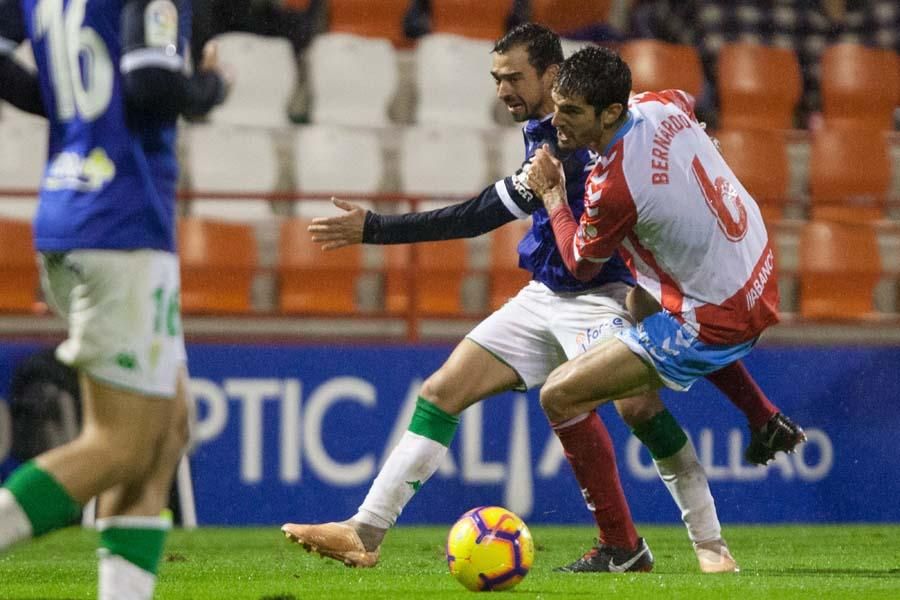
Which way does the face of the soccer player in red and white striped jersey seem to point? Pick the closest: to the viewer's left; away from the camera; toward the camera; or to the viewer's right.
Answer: to the viewer's left

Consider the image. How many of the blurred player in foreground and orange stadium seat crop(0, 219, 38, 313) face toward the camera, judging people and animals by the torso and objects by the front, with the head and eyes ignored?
1

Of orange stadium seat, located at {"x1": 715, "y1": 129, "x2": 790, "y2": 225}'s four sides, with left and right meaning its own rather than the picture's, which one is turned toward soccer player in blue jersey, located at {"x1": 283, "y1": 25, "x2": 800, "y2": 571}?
front

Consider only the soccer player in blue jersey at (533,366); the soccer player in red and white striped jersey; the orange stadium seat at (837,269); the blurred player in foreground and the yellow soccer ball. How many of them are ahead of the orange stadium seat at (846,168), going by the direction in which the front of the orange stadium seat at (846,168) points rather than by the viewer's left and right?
5

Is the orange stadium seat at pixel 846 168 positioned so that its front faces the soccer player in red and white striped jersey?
yes

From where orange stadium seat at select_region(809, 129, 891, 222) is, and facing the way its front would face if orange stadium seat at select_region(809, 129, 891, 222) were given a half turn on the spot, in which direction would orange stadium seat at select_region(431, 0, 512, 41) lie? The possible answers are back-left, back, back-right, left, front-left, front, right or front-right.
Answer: left

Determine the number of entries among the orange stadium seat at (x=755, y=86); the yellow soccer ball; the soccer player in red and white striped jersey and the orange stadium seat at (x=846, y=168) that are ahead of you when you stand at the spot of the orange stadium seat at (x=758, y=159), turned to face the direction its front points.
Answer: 2

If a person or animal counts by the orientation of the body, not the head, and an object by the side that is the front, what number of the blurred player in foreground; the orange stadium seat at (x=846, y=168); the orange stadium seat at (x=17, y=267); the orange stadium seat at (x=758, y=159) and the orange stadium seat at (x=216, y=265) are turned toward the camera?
4

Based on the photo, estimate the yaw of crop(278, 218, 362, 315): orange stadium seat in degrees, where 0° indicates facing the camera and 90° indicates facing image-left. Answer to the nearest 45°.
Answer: approximately 0°

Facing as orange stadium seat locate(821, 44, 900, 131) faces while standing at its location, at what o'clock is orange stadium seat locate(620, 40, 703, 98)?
orange stadium seat locate(620, 40, 703, 98) is roughly at 2 o'clock from orange stadium seat locate(821, 44, 900, 131).

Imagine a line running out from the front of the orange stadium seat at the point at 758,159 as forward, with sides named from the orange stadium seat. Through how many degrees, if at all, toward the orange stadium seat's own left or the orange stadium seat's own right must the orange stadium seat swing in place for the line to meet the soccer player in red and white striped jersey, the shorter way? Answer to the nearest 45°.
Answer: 0° — it already faces them

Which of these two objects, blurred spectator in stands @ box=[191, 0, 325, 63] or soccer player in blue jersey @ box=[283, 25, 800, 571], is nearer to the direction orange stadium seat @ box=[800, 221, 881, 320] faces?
the soccer player in blue jersey

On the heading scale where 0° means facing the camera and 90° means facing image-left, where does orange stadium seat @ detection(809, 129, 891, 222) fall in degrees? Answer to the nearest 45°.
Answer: approximately 0°
